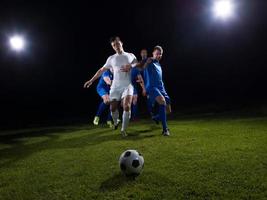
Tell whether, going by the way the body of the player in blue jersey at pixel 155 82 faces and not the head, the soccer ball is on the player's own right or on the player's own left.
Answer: on the player's own right

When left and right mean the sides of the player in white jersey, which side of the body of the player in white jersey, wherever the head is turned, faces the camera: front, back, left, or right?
front

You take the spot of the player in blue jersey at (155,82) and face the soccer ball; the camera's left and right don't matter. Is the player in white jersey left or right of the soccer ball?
right

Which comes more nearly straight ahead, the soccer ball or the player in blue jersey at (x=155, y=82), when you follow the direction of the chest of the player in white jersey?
the soccer ball

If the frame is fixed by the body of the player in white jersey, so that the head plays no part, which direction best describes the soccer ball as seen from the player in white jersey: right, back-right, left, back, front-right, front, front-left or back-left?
front

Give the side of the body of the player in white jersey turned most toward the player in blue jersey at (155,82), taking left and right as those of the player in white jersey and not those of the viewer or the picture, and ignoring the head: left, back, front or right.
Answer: left
